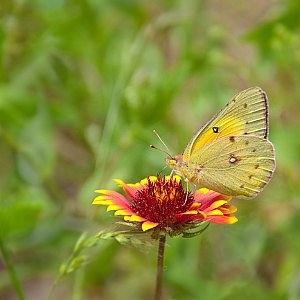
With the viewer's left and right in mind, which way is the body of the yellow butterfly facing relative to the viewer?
facing to the left of the viewer
